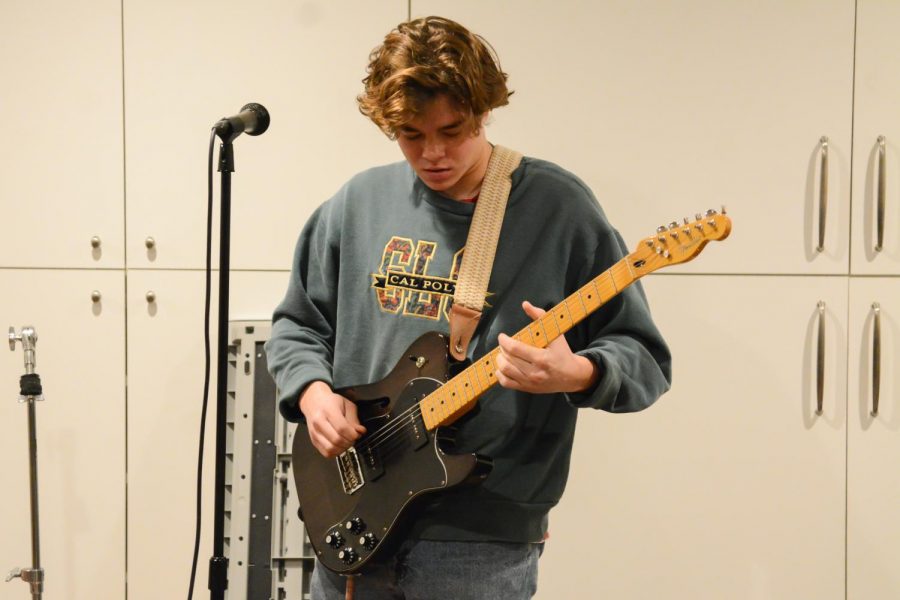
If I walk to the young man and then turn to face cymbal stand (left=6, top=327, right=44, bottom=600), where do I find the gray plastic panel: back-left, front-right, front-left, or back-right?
front-right

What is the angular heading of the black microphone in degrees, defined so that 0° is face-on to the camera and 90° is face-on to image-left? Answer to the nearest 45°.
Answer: approximately 225°

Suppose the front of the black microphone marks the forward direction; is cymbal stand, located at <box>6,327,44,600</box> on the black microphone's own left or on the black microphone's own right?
on the black microphone's own left
